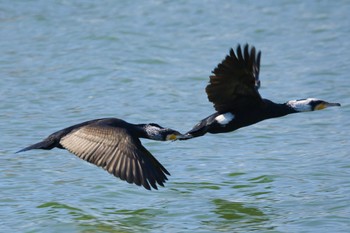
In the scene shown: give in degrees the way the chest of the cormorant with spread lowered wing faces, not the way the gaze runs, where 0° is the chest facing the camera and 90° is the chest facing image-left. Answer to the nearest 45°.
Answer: approximately 270°

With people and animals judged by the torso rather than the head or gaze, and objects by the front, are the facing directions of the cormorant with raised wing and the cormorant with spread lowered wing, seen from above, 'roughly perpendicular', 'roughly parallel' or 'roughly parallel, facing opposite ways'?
roughly parallel

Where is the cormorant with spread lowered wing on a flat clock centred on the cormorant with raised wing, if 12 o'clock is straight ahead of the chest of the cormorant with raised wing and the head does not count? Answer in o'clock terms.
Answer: The cormorant with spread lowered wing is roughly at 5 o'clock from the cormorant with raised wing.

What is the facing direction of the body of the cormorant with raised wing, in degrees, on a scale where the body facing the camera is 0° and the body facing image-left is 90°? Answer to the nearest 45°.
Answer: approximately 270°

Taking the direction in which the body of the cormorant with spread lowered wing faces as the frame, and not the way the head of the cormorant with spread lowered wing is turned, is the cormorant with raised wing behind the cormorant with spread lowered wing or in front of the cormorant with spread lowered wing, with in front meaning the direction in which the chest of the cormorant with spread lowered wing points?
in front
